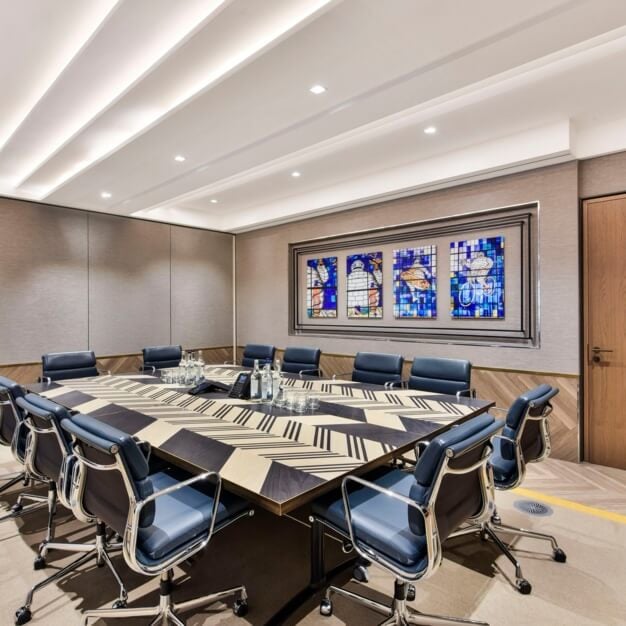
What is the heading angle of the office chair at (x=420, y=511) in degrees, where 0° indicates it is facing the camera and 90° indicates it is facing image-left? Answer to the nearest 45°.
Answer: approximately 135°

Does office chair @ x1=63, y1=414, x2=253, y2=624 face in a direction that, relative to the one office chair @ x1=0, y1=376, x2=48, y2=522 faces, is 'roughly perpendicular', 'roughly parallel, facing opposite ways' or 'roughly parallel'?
roughly parallel

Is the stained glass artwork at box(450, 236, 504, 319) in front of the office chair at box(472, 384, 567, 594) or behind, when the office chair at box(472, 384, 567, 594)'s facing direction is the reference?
in front

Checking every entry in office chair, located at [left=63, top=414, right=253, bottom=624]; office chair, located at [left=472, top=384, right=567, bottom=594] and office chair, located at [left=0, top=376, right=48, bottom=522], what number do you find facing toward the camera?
0

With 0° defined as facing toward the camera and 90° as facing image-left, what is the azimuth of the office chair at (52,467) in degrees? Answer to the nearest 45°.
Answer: approximately 225°

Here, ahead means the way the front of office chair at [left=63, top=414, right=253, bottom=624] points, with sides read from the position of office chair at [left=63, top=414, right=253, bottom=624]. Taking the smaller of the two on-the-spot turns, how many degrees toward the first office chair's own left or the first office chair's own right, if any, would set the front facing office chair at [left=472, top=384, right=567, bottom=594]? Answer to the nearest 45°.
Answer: approximately 45° to the first office chair's own right

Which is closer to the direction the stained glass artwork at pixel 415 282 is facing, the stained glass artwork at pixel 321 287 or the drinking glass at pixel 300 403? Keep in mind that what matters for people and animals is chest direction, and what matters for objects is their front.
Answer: the drinking glass

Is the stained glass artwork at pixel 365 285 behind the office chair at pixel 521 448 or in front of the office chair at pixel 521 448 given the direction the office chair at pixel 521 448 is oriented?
in front

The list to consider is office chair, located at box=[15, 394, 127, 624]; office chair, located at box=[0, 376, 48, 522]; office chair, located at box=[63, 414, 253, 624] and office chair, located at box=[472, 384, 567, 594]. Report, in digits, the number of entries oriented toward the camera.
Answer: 0

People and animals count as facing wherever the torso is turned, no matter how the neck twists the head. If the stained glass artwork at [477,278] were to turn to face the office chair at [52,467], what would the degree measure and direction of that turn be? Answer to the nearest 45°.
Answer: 0° — it already faces it

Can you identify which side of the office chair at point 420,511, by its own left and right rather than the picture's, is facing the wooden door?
right

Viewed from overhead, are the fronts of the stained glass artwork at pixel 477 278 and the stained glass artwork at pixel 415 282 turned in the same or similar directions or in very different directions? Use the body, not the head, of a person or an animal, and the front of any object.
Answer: same or similar directions

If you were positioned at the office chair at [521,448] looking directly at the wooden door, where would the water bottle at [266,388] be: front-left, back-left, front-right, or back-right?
back-left

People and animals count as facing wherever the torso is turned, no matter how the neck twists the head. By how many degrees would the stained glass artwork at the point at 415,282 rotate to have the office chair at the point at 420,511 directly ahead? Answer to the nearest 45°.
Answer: approximately 45° to its left

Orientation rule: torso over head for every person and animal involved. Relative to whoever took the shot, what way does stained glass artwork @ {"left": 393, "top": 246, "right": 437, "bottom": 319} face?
facing the viewer and to the left of the viewer

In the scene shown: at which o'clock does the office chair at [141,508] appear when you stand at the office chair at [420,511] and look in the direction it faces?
the office chair at [141,508] is roughly at 10 o'clock from the office chair at [420,511].

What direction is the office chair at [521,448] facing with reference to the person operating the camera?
facing away from the viewer and to the left of the viewer

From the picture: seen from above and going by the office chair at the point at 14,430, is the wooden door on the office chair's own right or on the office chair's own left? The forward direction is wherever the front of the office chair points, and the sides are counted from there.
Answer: on the office chair's own right
